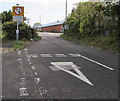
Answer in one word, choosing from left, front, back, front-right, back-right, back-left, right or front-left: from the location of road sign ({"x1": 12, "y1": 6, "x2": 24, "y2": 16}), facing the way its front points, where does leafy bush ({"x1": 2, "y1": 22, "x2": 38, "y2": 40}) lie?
back

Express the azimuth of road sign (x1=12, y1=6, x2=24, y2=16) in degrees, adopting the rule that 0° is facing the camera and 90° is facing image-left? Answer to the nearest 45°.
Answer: approximately 0°
